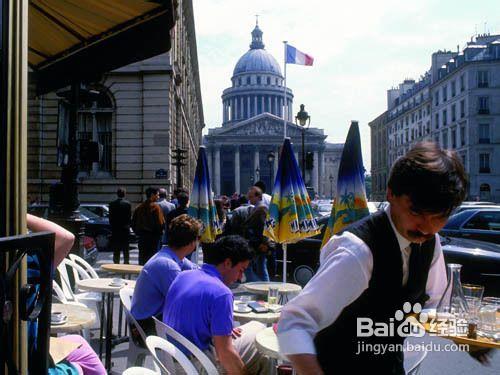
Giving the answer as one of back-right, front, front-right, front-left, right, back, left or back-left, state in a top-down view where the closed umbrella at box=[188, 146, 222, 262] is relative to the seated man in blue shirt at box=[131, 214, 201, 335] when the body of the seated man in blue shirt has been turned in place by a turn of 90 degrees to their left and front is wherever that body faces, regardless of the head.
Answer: front-right

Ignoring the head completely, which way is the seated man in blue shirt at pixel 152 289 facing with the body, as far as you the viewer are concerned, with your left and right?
facing away from the viewer and to the right of the viewer

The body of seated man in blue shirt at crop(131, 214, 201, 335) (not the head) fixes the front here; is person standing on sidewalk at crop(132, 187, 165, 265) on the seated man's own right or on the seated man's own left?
on the seated man's own left

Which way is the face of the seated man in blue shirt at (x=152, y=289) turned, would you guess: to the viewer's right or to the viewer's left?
to the viewer's right

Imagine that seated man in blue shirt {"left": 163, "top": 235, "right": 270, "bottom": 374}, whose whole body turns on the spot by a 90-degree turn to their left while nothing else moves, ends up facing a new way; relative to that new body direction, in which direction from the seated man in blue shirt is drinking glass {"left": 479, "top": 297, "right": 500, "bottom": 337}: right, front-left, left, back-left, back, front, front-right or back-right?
back-right

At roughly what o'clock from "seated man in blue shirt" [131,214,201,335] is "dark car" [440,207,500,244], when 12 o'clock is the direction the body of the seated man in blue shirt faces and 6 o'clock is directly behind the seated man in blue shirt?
The dark car is roughly at 12 o'clock from the seated man in blue shirt.

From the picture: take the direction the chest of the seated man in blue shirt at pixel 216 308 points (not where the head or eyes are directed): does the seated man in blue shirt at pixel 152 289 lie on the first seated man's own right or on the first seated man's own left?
on the first seated man's own left

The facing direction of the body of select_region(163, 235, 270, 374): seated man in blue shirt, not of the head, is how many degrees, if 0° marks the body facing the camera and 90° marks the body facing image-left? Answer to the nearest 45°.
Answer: approximately 225°

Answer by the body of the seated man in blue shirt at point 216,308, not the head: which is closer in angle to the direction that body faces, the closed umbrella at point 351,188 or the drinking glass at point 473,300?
the closed umbrella

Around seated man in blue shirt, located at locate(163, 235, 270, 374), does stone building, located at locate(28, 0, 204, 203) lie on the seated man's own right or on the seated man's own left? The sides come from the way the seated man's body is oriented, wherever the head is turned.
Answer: on the seated man's own left

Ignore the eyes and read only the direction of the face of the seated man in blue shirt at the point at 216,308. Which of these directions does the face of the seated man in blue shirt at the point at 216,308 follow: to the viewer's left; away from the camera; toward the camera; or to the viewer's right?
to the viewer's right

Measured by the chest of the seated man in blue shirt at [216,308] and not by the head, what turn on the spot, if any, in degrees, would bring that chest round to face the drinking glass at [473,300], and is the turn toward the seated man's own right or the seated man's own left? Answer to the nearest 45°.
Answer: approximately 45° to the seated man's own right

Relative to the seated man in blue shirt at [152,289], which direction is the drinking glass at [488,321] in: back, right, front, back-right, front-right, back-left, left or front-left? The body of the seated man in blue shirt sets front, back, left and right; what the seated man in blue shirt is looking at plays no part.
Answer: right
